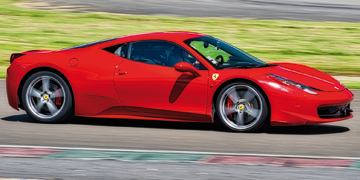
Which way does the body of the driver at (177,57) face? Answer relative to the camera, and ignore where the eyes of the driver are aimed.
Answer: to the viewer's right

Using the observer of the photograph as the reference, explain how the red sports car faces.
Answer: facing to the right of the viewer
